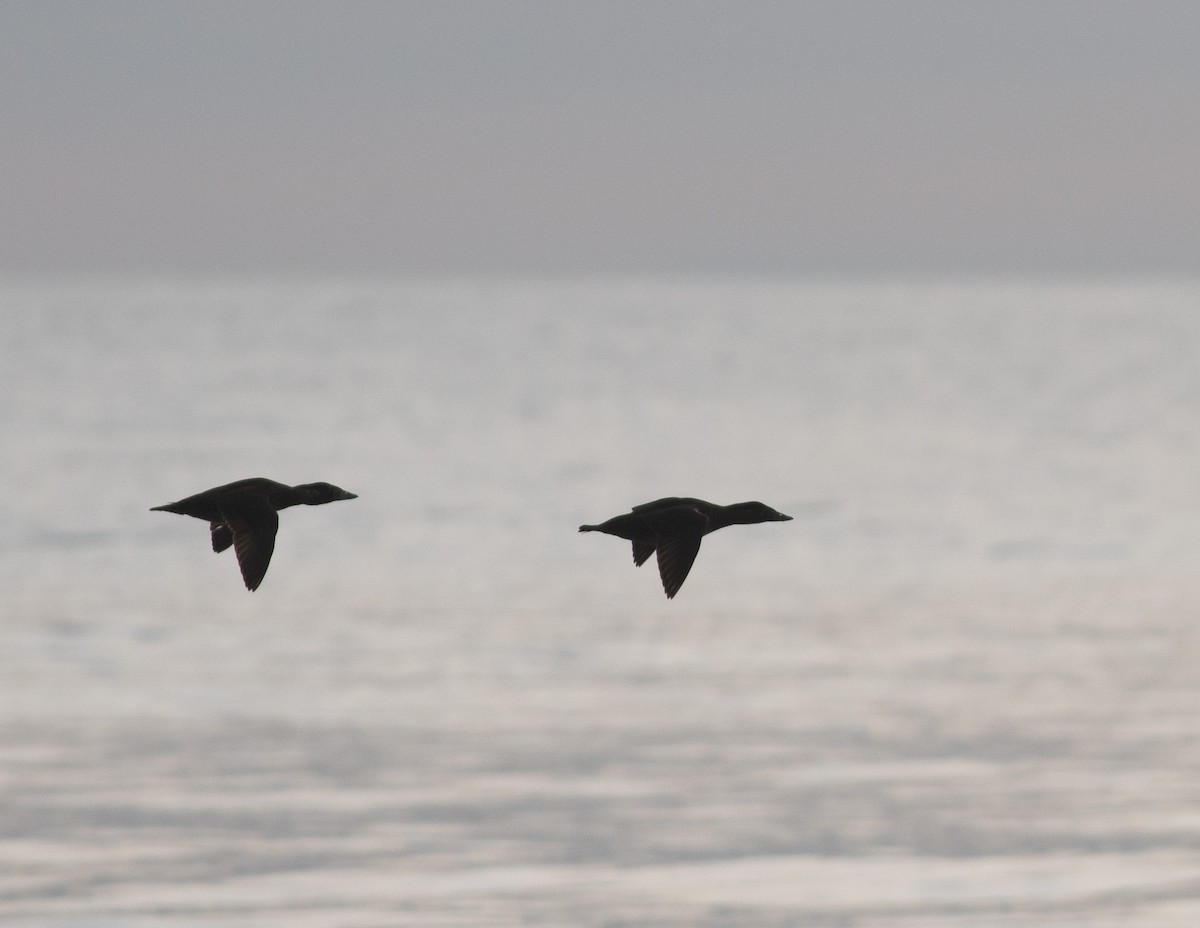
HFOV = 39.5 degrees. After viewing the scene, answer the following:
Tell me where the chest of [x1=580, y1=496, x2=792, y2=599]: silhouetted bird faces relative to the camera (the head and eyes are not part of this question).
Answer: to the viewer's right

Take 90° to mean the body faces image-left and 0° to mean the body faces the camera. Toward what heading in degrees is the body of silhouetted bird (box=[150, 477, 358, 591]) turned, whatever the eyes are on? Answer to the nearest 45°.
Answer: approximately 270°

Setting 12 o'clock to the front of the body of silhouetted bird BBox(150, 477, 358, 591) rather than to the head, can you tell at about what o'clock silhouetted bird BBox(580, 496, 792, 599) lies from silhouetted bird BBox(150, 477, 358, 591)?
silhouetted bird BBox(580, 496, 792, 599) is roughly at 12 o'clock from silhouetted bird BBox(150, 477, 358, 591).

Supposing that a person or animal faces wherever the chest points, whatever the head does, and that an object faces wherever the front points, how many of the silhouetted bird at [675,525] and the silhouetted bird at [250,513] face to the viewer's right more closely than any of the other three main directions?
2

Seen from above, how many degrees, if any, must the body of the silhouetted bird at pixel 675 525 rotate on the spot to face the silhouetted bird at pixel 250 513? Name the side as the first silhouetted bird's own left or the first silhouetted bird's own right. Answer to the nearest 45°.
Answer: approximately 180°
